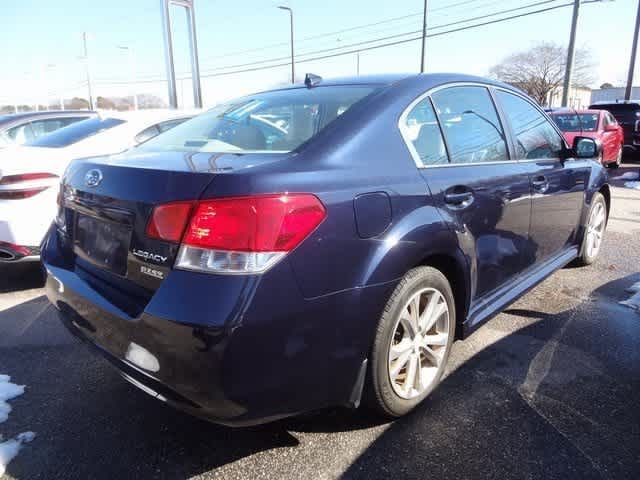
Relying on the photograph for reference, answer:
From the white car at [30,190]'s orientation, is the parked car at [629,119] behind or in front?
in front

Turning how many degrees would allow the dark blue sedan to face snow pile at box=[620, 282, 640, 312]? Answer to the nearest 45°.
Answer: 0° — it already faces it

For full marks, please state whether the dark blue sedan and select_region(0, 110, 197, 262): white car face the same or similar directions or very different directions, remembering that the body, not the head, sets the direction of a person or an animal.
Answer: same or similar directions

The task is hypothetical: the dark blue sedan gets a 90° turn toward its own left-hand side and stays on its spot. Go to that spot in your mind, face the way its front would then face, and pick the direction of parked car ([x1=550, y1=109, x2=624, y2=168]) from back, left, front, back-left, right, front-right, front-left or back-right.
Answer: right

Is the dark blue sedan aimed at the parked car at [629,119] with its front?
yes

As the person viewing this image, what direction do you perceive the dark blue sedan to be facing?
facing away from the viewer and to the right of the viewer

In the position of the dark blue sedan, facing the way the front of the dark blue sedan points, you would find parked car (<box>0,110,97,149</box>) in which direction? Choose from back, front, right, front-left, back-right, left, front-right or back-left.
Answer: left

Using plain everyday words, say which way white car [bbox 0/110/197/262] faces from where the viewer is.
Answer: facing away from the viewer and to the right of the viewer

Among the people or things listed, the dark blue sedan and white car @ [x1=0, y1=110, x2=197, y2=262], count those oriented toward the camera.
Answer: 0

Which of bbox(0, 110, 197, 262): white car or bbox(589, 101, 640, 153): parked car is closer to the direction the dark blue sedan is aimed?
the parked car

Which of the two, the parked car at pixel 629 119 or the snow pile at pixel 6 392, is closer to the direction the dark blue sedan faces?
the parked car

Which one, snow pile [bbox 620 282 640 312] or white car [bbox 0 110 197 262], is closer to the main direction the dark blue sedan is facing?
the snow pile

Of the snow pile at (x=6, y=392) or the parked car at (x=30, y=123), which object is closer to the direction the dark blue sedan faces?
the parked car

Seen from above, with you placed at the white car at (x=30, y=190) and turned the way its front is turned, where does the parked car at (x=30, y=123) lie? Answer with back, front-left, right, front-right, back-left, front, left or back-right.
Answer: front-left

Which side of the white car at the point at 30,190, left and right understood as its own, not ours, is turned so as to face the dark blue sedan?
right

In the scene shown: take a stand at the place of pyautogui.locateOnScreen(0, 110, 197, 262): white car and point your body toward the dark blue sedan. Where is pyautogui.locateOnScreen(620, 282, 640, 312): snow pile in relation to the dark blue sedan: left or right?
left

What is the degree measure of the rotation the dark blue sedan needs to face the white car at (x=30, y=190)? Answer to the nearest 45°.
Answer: approximately 90° to its left

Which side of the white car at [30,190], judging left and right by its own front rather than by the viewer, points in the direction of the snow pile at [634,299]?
right

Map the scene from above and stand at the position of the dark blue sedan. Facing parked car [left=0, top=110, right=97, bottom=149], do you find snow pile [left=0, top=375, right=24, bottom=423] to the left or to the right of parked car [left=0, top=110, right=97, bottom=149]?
left

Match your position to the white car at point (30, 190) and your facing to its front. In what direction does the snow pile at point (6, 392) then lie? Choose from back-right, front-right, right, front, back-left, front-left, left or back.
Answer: back-right

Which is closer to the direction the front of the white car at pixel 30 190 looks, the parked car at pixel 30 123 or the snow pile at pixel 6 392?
the parked car
